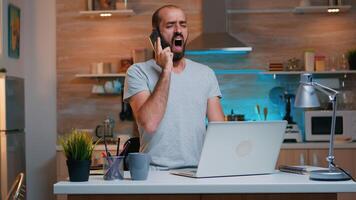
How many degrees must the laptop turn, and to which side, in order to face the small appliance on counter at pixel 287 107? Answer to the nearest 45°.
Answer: approximately 45° to its right

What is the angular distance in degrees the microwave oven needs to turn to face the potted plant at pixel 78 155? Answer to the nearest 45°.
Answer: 0° — it already faces it

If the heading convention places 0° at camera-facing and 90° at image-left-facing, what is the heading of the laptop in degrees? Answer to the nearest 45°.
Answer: approximately 135°

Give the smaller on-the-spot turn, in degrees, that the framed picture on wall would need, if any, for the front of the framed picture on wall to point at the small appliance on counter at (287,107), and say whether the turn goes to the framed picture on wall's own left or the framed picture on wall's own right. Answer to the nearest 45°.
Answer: approximately 45° to the framed picture on wall's own left

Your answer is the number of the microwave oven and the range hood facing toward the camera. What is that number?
2

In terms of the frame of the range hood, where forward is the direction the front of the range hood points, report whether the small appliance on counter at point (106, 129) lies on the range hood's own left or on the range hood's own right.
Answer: on the range hood's own right

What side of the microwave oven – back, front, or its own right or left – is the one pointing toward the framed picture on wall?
right

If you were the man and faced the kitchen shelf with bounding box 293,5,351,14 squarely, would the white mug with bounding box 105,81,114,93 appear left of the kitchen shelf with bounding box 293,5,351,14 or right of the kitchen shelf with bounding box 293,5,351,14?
left

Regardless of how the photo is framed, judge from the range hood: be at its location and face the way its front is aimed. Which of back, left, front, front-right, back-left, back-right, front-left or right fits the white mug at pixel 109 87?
right

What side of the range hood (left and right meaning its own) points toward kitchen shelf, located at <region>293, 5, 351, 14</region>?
left

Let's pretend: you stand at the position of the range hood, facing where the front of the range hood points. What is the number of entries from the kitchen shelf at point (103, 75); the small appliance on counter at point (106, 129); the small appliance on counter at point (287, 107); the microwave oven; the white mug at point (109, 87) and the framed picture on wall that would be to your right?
4

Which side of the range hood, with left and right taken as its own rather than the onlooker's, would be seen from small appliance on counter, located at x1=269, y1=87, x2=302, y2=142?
left

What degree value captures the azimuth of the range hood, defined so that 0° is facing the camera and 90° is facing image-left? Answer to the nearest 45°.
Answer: approximately 0°
